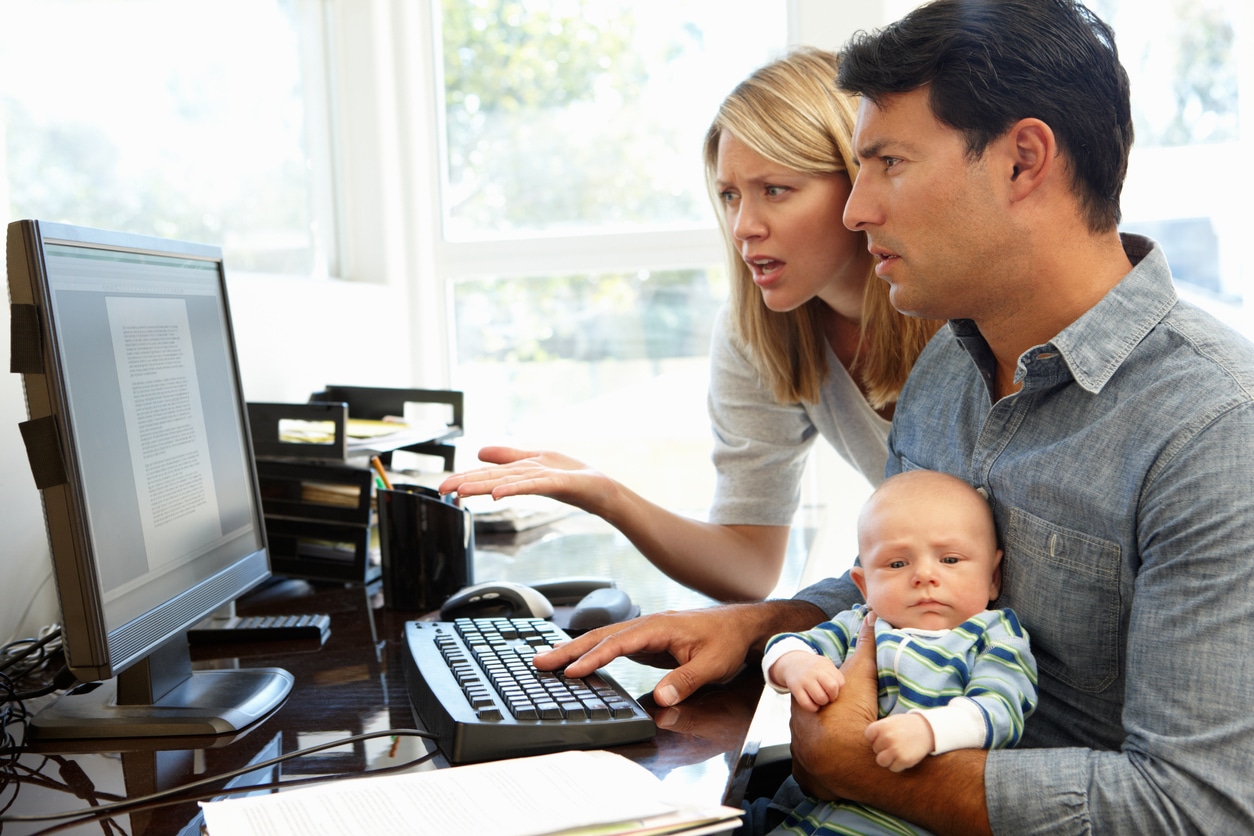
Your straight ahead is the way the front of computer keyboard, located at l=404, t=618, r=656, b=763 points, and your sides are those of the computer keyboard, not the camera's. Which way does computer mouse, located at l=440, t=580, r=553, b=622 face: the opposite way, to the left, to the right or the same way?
the opposite way

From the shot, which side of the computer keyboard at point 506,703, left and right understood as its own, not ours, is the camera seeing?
right

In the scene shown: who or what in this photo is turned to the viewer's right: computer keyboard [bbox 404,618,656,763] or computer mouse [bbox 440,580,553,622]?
the computer keyboard

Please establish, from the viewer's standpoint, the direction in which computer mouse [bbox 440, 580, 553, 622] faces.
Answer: facing to the left of the viewer

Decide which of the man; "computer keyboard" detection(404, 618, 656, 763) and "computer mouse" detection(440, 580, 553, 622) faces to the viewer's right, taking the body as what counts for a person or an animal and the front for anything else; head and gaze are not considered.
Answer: the computer keyboard

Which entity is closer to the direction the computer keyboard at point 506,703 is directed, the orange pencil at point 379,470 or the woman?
the woman

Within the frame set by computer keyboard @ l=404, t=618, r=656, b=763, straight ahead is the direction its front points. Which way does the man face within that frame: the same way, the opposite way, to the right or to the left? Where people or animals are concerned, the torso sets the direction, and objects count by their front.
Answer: the opposite way
